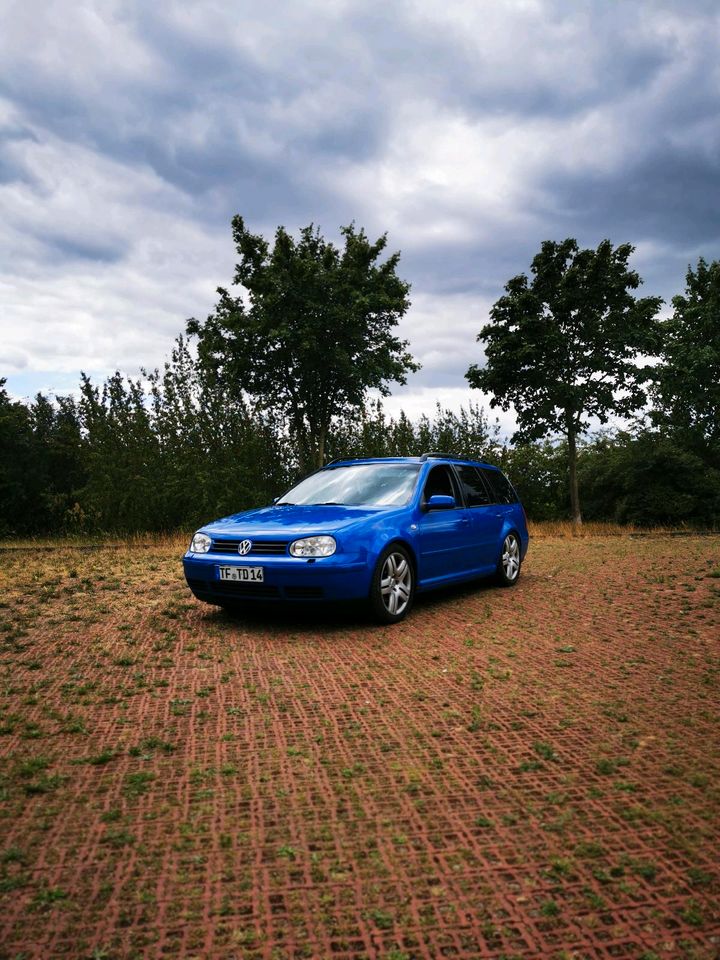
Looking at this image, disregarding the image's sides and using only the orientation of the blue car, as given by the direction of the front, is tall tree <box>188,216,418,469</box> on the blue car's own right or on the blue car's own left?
on the blue car's own right

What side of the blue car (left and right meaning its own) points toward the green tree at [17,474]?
right

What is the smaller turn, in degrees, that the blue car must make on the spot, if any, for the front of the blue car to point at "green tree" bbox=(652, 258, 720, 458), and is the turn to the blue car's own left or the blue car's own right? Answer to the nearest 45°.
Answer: approximately 180°

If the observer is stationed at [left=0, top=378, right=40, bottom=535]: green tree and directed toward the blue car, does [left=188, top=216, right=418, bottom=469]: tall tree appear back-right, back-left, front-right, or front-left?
front-left

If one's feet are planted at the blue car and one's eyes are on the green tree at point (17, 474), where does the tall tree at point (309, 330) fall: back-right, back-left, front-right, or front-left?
front-right

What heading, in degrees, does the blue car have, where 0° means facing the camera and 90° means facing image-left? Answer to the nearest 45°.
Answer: approximately 45°

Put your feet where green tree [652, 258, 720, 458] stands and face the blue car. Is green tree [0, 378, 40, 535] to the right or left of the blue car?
right
